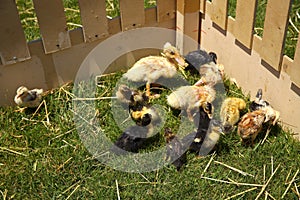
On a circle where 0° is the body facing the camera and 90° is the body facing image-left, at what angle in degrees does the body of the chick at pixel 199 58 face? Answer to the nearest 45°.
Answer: approximately 270°

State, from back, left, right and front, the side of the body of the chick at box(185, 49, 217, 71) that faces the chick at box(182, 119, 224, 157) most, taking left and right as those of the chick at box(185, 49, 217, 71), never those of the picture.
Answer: right

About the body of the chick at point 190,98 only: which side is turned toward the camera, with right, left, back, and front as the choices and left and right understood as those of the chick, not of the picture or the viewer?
right
